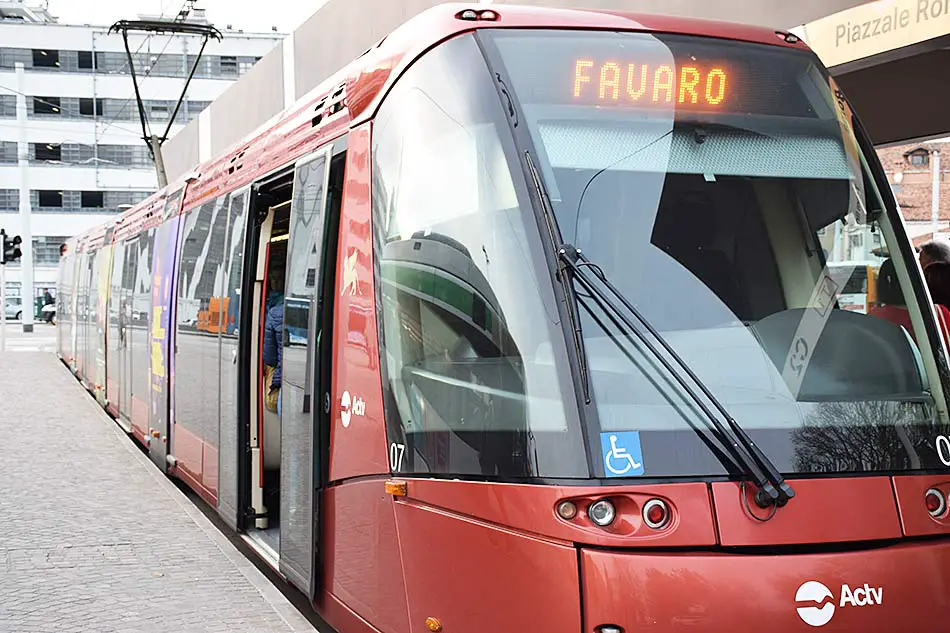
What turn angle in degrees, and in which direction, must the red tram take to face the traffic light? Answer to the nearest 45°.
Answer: approximately 180°

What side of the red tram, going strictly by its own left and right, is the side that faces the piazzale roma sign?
left

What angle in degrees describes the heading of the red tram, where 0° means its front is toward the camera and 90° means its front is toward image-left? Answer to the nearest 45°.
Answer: approximately 315°
